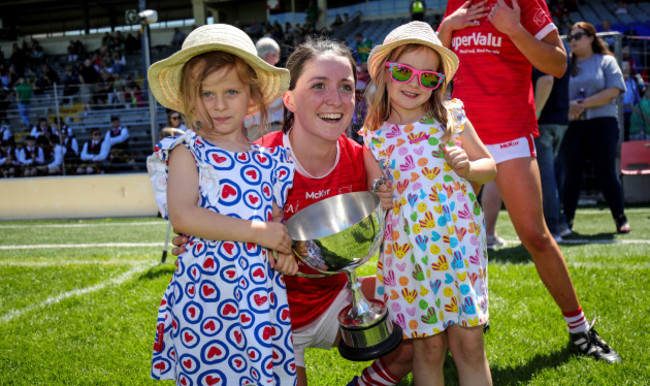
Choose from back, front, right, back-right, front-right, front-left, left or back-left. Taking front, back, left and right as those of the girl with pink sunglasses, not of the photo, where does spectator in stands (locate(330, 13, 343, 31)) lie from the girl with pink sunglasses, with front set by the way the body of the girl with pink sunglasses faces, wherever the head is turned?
back

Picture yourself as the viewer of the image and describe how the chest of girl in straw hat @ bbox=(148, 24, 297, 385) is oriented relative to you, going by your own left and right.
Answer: facing the viewer and to the right of the viewer

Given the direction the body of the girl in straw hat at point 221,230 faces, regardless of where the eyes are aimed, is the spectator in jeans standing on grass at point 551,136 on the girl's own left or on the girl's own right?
on the girl's own left

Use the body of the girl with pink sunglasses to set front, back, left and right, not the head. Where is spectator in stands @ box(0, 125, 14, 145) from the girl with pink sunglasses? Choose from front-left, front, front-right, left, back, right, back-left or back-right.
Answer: back-right

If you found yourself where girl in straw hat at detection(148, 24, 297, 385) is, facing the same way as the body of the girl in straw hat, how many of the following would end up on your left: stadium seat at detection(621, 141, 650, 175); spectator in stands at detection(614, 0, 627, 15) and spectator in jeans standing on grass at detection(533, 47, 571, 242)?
3

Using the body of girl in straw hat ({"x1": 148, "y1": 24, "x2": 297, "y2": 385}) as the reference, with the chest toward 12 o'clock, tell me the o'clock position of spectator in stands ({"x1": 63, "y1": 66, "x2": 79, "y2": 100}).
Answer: The spectator in stands is roughly at 7 o'clock from the girl in straw hat.

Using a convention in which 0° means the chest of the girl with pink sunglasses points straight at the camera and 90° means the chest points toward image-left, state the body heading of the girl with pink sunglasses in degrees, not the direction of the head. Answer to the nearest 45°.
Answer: approximately 0°

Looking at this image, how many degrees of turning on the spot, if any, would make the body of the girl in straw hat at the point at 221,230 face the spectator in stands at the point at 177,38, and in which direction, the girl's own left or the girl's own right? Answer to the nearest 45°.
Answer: approximately 135° to the girl's own left

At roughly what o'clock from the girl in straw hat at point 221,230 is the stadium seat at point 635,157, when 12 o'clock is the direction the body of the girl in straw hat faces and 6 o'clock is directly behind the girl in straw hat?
The stadium seat is roughly at 9 o'clock from the girl in straw hat.

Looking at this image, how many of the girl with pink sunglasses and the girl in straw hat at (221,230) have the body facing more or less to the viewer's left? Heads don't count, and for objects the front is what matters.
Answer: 0
